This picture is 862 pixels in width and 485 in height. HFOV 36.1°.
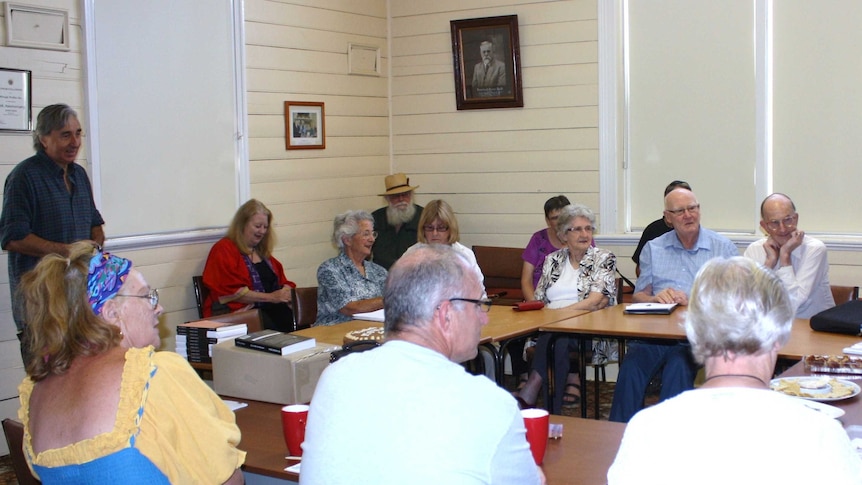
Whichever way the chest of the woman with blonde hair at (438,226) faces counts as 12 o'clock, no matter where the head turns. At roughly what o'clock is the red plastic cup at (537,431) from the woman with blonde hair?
The red plastic cup is roughly at 12 o'clock from the woman with blonde hair.

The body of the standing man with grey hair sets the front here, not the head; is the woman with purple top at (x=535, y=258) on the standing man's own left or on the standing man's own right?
on the standing man's own left

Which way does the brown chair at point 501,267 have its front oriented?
toward the camera

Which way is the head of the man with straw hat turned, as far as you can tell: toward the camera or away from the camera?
toward the camera

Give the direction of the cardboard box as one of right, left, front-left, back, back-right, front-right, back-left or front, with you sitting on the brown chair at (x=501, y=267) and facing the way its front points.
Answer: front

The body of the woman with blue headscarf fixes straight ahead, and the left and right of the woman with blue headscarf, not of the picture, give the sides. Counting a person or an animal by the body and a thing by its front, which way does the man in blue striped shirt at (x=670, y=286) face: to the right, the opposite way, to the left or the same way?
the opposite way

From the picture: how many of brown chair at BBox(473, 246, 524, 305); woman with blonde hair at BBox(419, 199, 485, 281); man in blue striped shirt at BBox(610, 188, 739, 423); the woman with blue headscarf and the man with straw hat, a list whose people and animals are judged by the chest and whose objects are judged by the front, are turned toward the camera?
4

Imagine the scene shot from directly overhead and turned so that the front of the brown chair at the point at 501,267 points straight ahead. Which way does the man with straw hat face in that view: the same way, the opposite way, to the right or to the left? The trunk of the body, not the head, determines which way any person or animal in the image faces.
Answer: the same way

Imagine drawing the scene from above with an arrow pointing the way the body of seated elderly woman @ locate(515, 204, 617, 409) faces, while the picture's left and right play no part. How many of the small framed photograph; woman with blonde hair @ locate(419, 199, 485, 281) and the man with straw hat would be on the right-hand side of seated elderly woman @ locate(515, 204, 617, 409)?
3

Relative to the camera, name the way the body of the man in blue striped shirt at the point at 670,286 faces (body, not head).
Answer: toward the camera

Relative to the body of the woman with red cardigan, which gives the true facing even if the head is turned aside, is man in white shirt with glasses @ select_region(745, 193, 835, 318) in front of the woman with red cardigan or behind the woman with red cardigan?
in front

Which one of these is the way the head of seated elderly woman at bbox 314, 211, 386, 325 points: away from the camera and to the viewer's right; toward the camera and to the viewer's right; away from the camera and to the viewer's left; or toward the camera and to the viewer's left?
toward the camera and to the viewer's right

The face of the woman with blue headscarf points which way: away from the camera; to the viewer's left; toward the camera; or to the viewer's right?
to the viewer's right

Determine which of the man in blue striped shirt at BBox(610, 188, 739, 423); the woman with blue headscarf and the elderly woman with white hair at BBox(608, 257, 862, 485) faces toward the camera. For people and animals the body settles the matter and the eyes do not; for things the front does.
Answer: the man in blue striped shirt

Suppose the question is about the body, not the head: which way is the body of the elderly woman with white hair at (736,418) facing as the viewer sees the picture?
away from the camera

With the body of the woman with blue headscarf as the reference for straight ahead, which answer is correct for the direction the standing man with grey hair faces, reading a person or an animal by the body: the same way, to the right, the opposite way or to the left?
to the right

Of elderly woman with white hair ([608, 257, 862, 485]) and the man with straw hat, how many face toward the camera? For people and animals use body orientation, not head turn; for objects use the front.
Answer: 1
